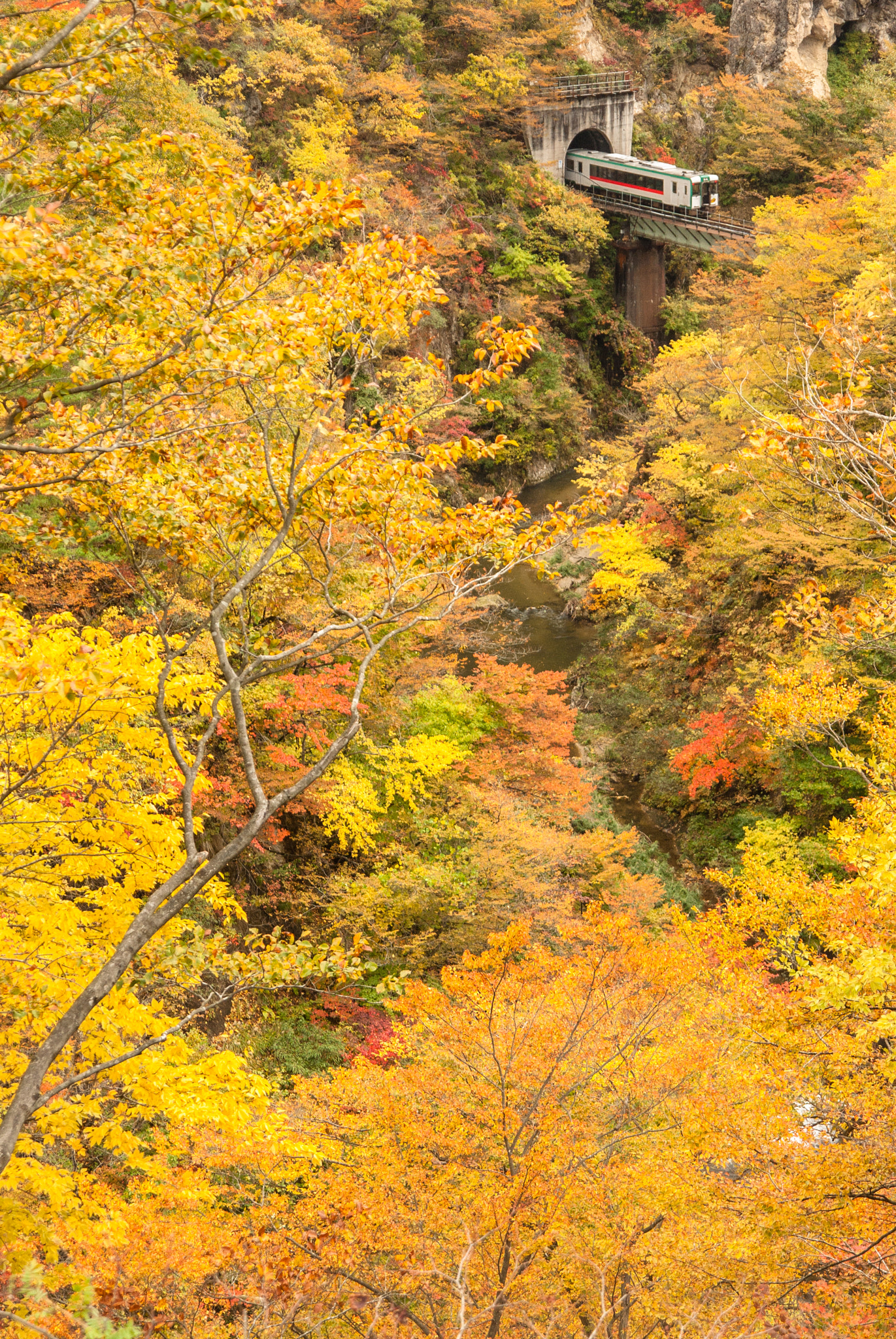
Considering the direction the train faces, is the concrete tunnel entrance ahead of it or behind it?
behind

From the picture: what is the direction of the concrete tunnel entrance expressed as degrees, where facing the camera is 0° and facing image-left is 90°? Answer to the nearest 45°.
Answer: approximately 315°

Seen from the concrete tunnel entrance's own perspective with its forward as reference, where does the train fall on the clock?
The train is roughly at 1 o'clock from the concrete tunnel entrance.

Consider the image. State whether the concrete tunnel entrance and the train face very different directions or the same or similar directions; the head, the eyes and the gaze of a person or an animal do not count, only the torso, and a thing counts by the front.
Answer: same or similar directions

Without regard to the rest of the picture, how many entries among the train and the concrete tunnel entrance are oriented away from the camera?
0
